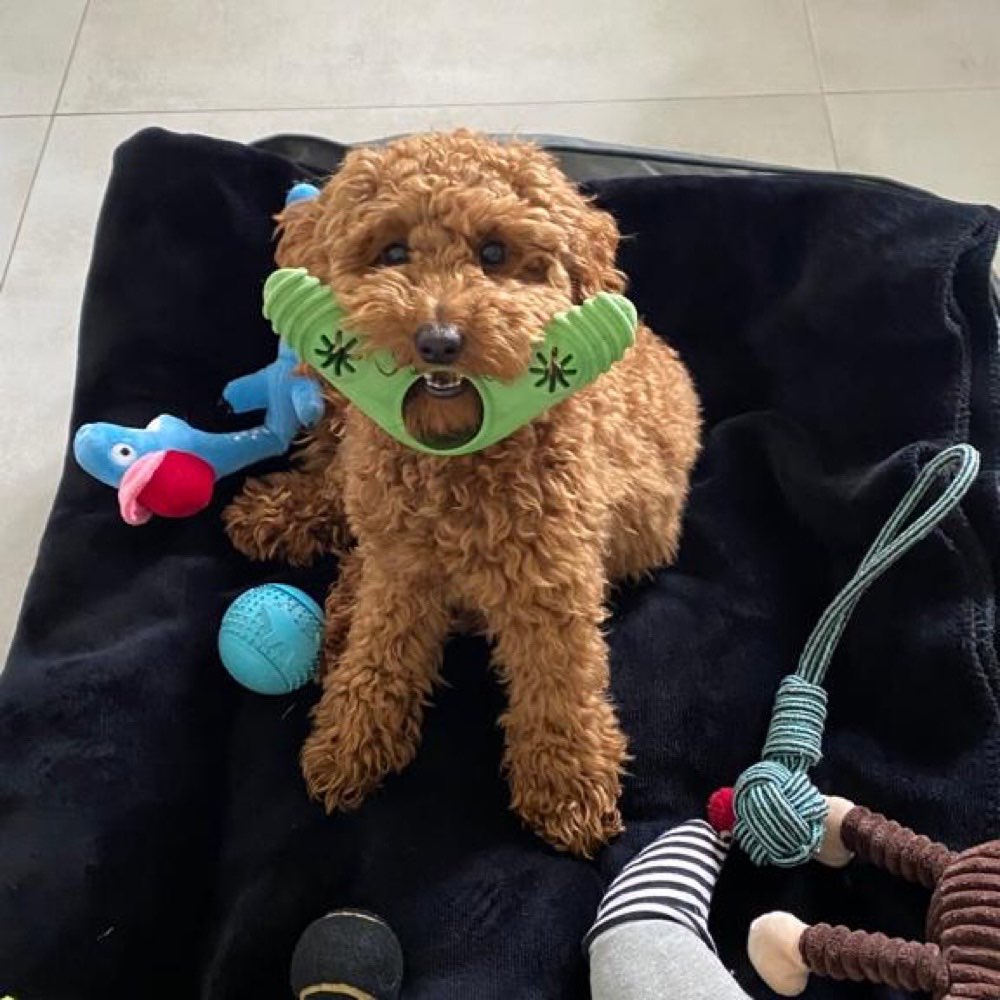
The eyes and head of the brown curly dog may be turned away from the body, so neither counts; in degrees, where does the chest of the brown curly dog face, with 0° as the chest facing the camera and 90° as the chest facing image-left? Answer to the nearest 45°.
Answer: approximately 0°
